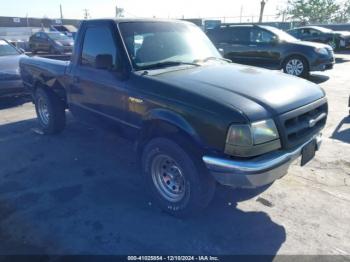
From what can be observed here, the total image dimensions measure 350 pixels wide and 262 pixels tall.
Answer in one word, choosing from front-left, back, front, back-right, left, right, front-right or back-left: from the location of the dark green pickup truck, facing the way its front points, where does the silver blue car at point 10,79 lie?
back

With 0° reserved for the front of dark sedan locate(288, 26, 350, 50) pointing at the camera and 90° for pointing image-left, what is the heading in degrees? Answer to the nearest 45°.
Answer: approximately 270°

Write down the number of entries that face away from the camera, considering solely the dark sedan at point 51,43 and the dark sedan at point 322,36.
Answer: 0

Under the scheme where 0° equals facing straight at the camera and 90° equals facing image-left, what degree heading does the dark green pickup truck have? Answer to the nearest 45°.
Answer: approximately 315°

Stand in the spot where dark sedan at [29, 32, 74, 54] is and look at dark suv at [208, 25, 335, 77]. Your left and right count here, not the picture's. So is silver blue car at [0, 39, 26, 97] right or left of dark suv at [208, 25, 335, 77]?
right

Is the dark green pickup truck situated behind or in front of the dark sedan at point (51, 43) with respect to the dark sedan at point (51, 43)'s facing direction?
in front

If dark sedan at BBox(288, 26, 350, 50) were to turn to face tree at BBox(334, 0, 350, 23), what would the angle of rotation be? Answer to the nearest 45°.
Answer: approximately 90° to its left

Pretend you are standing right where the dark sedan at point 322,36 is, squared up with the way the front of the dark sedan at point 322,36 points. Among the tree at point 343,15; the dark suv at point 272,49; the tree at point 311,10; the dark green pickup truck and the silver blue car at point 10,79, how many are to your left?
2

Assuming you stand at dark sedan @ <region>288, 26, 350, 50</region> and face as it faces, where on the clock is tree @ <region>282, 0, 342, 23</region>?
The tree is roughly at 9 o'clock from the dark sedan.

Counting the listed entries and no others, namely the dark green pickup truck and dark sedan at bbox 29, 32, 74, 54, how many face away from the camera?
0

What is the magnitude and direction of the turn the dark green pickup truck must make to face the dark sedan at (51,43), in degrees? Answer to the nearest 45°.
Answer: approximately 180°

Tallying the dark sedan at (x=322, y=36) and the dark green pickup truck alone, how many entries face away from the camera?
0
